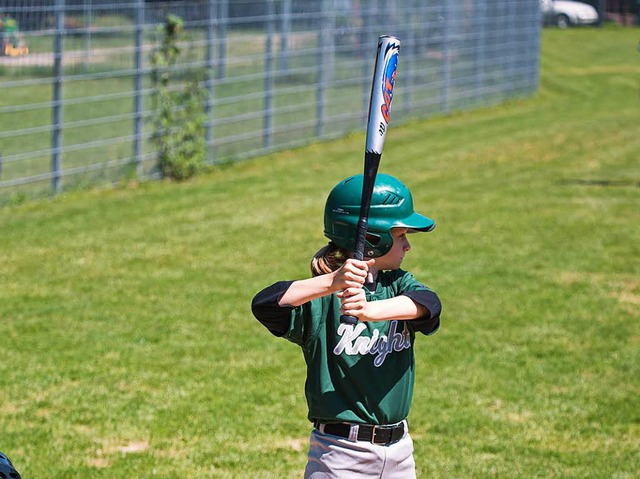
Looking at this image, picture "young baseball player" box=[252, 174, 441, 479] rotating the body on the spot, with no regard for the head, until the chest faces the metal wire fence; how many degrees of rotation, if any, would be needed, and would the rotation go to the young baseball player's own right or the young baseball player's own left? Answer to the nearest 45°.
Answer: approximately 135° to the young baseball player's own left

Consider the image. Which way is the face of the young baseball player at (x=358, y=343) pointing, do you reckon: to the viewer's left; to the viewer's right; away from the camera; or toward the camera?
to the viewer's right

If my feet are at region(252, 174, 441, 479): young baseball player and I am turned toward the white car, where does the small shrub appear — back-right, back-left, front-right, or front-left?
front-left

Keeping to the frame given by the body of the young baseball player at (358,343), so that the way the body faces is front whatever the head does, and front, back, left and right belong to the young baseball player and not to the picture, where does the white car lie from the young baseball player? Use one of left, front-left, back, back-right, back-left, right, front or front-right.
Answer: back-left

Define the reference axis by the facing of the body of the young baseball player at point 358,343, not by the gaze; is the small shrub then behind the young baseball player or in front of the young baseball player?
behind

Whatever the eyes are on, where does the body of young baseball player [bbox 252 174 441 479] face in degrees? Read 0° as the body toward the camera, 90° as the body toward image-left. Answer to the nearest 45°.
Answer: approximately 315°
